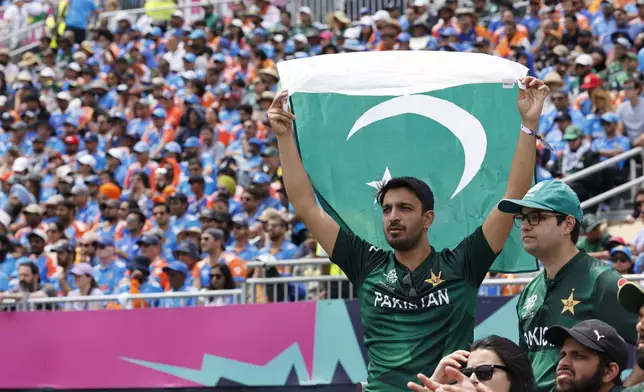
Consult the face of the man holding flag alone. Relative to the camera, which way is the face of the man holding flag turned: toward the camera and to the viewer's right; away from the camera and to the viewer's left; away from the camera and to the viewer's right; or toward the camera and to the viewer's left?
toward the camera and to the viewer's left

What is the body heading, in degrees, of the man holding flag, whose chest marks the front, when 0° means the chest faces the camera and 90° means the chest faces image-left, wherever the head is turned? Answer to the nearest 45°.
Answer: approximately 0°

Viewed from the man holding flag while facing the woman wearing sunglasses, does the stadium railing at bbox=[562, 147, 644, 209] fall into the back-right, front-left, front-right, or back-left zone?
back-left

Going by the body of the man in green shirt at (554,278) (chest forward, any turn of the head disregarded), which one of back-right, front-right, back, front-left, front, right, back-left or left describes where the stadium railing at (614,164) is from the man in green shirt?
back-right

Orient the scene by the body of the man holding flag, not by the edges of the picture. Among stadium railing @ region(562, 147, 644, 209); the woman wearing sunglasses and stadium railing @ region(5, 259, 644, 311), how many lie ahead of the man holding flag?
1

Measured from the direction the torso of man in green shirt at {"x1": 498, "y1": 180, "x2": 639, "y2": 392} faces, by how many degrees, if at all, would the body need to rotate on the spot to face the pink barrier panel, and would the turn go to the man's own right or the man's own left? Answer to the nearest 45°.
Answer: approximately 90° to the man's own right

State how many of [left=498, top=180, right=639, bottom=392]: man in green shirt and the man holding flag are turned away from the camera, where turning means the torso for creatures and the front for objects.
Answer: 0

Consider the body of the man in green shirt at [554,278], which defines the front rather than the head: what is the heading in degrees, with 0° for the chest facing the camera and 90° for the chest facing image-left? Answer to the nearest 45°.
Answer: approximately 45°

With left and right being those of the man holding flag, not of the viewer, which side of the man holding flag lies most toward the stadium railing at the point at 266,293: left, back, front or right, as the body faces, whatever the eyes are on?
back
